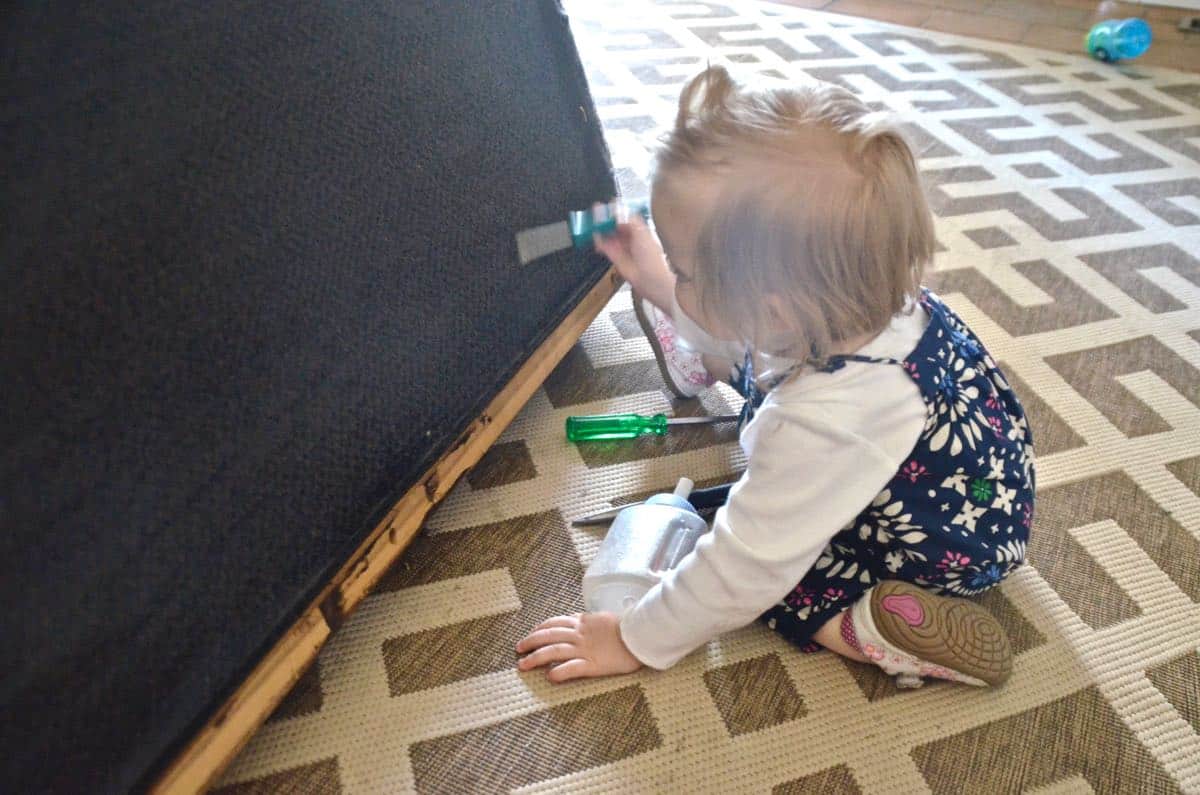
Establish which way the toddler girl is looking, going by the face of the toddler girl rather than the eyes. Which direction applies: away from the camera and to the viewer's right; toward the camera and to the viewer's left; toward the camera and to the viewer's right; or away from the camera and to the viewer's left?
away from the camera and to the viewer's left

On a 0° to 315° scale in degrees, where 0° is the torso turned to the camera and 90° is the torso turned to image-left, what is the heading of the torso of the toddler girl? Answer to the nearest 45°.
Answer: approximately 90°
